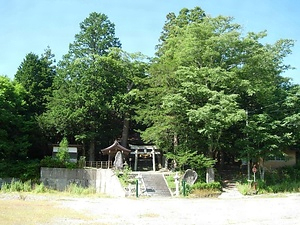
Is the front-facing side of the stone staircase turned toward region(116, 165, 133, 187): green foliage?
no

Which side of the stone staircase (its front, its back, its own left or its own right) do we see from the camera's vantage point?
front

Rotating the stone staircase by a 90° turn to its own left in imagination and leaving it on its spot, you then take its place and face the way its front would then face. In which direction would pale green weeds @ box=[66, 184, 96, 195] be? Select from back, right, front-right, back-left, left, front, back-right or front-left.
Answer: back

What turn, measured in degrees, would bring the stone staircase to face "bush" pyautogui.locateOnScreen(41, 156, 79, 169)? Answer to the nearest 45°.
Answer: approximately 135° to its right

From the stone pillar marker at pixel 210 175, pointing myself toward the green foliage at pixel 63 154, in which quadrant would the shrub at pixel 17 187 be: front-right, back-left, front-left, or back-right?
front-left

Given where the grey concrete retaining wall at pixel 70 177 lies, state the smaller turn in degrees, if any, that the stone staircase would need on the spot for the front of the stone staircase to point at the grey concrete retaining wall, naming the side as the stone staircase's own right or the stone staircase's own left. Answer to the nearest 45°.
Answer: approximately 135° to the stone staircase's own right

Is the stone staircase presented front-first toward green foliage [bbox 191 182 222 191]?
no

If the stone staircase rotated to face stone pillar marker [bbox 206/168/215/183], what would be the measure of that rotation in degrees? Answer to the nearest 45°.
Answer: approximately 90° to its left

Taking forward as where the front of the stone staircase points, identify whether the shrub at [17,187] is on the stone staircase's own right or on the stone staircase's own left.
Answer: on the stone staircase's own right

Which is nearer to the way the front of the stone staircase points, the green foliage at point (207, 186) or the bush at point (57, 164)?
the green foliage
